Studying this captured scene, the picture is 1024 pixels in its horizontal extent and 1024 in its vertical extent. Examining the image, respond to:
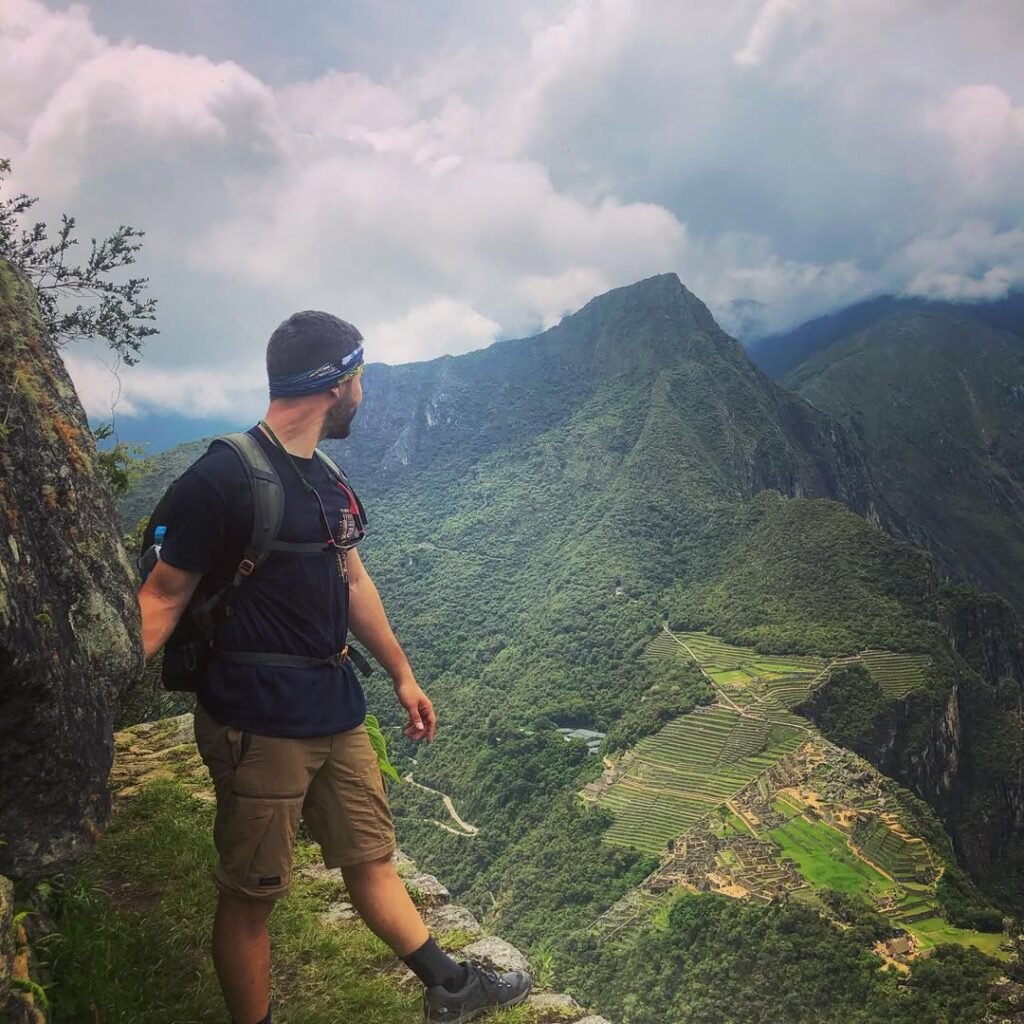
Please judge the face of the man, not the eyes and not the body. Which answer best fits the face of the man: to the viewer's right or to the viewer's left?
to the viewer's right

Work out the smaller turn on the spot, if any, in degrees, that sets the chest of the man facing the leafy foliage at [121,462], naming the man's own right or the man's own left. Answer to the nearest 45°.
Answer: approximately 135° to the man's own left

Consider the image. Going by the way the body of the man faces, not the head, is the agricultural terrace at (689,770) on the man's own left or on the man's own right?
on the man's own left
